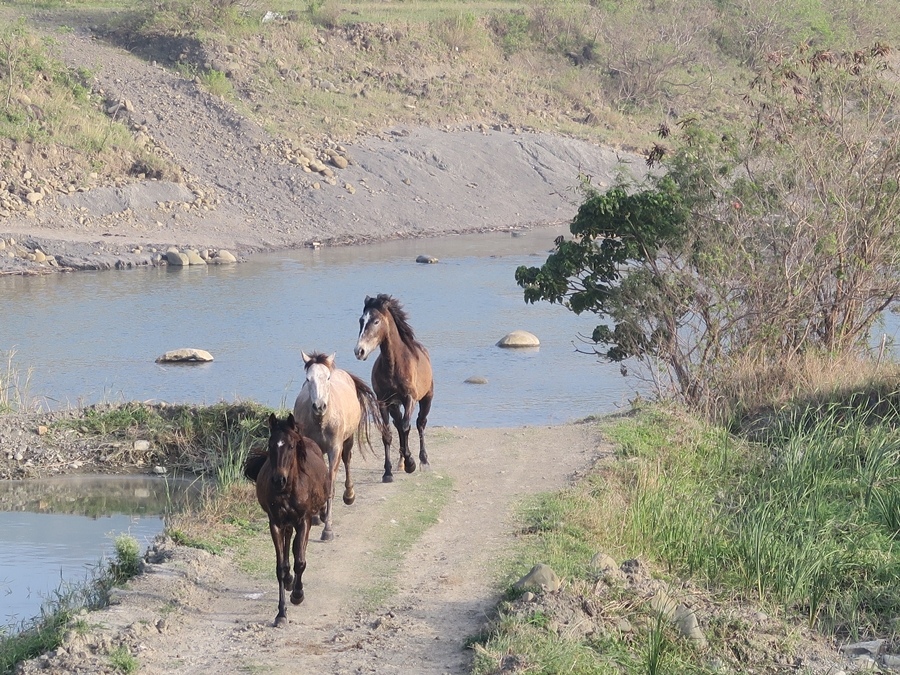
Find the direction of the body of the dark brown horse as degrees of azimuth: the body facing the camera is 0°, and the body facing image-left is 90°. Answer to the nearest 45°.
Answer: approximately 0°

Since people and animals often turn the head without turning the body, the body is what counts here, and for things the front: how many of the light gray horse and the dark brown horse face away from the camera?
0

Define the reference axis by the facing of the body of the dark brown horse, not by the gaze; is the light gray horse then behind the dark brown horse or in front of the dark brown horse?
behind

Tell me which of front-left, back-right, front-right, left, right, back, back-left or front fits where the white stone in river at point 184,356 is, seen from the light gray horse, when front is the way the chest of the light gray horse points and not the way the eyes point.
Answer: back-right

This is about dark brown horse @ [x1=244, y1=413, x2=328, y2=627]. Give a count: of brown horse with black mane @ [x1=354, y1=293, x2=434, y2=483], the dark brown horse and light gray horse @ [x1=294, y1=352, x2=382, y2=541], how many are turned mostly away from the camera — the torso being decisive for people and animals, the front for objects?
0

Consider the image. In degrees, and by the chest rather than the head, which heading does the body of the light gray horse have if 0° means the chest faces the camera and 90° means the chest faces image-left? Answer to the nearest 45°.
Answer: approximately 45°

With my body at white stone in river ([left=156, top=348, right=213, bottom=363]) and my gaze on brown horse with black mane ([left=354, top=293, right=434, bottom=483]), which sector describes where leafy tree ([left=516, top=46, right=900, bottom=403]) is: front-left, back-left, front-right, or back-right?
front-left

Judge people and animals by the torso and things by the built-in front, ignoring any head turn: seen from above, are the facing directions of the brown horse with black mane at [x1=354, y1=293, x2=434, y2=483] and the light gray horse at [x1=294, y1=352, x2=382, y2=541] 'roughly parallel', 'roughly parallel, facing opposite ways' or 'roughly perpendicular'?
roughly parallel

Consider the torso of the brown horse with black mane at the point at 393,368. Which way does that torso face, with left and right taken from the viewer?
facing the viewer and to the left of the viewer

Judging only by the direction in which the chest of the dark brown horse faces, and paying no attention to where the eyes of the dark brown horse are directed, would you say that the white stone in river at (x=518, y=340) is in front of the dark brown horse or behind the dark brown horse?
behind

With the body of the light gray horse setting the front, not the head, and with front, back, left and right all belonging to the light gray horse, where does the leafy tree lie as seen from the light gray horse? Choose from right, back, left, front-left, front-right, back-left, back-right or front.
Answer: back

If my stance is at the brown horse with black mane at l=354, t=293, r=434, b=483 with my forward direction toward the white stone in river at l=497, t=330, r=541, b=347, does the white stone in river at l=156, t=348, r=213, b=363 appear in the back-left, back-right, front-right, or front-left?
front-left

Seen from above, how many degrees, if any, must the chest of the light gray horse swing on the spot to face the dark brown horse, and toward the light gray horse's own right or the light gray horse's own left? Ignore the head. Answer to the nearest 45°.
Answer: approximately 45° to the light gray horse's own left

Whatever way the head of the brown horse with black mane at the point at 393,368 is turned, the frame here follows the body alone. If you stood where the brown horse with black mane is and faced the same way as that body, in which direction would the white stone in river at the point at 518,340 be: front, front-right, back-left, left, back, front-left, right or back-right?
back-right

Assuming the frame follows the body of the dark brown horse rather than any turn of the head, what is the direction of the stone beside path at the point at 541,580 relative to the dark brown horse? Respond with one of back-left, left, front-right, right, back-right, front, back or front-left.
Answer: left

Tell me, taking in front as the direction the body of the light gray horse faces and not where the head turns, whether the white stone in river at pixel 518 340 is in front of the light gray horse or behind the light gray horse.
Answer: behind
